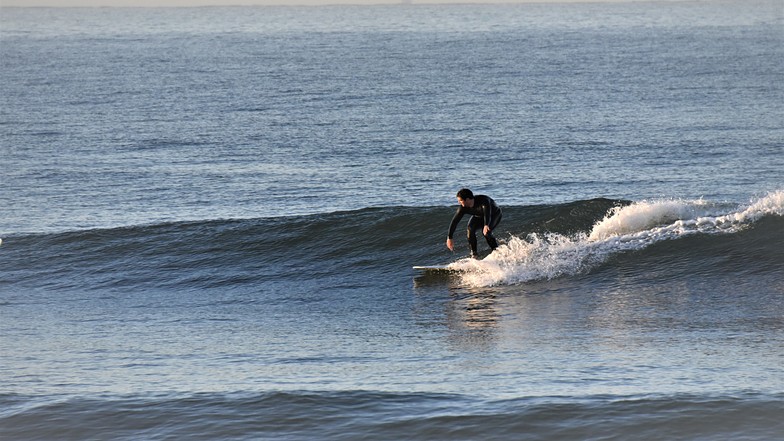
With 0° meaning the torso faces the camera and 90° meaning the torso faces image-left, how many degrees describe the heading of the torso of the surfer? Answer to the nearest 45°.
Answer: approximately 45°

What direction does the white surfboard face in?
to the viewer's left
